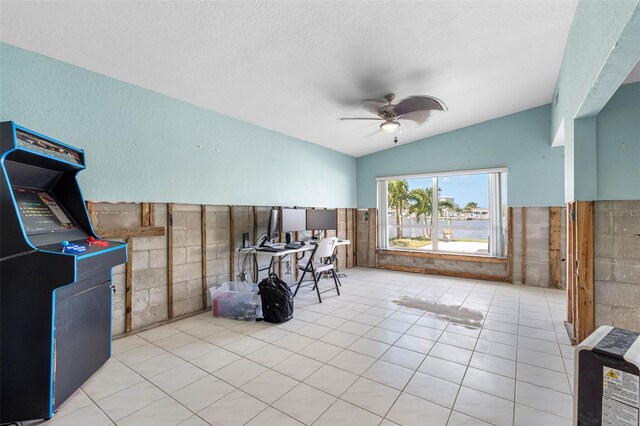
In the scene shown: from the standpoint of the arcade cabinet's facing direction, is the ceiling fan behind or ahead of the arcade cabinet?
ahead

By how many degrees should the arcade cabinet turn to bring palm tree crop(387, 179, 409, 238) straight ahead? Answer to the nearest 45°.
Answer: approximately 45° to its left

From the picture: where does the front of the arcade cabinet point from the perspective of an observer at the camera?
facing the viewer and to the right of the viewer

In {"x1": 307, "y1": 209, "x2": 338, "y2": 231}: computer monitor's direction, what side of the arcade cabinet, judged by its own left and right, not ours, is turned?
left

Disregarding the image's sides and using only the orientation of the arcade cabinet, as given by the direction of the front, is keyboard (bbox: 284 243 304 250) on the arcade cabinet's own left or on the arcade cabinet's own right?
on the arcade cabinet's own left

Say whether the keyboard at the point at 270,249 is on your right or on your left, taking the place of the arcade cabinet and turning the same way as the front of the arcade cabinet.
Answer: on your left

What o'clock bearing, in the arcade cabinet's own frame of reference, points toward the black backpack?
The black backpack is roughly at 10 o'clock from the arcade cabinet.

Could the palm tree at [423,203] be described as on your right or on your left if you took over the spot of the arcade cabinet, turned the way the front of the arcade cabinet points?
on your left

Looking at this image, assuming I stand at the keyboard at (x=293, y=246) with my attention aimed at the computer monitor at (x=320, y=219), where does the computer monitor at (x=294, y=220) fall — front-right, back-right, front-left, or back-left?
front-left
